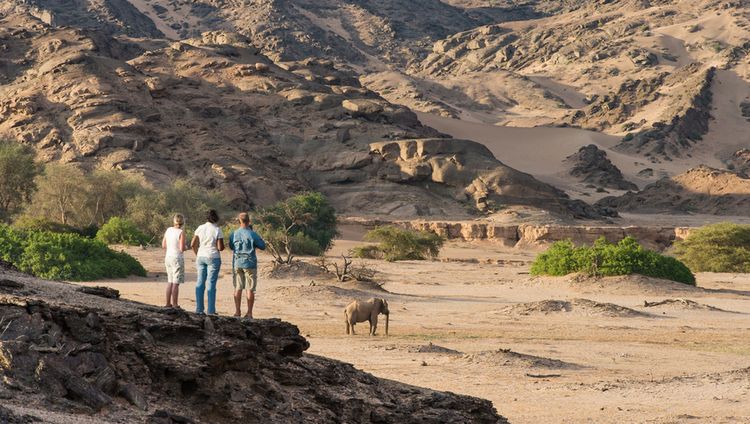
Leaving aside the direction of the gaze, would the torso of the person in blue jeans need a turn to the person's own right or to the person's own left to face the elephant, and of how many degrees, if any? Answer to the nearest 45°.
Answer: approximately 45° to the person's own right

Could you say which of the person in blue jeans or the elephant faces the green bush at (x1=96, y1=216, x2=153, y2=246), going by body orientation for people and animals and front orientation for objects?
the person in blue jeans

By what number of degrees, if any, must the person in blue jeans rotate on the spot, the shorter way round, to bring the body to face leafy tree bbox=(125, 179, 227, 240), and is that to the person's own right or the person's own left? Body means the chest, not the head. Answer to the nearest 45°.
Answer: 0° — they already face it

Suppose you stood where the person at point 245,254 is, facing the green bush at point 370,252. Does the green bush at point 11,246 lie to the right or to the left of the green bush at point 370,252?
left

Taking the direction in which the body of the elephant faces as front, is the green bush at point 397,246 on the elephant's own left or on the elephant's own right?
on the elephant's own left

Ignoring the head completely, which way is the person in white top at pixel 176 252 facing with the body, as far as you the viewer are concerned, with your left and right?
facing away from the viewer and to the right of the viewer

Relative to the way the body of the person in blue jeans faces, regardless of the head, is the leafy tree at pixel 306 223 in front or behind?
in front

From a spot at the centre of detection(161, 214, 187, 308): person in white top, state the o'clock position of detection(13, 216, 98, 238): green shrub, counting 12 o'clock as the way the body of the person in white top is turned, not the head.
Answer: The green shrub is roughly at 10 o'clock from the person in white top.

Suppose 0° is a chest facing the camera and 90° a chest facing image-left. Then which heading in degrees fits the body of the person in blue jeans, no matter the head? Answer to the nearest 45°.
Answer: approximately 180°
